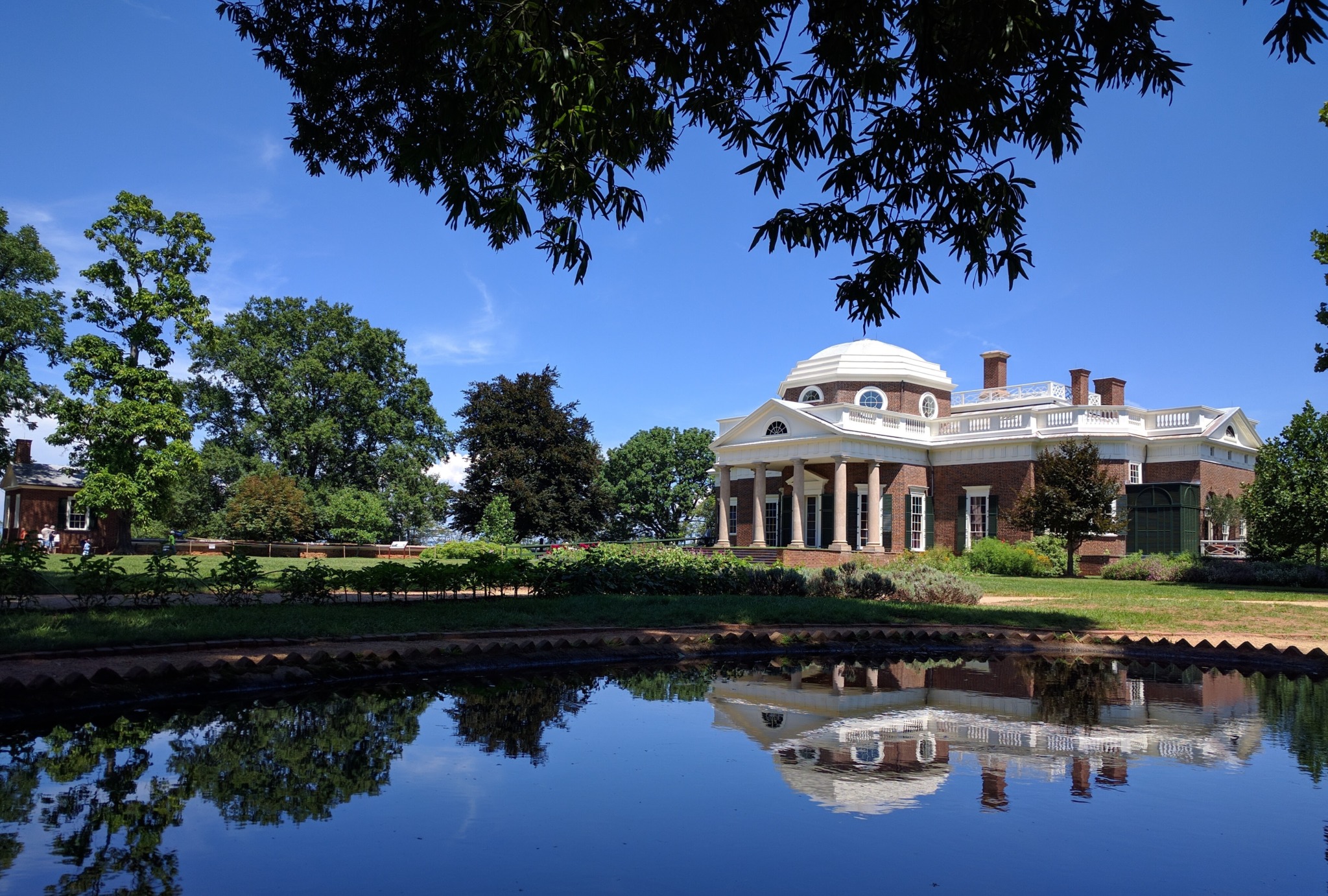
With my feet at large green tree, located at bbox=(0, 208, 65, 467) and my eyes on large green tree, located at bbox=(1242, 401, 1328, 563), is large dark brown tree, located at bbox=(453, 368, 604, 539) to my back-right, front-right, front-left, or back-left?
front-left

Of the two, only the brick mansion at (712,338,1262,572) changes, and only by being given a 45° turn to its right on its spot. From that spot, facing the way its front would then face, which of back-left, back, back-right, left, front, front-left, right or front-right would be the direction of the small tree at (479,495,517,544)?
front

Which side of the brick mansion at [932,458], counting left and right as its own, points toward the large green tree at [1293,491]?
left

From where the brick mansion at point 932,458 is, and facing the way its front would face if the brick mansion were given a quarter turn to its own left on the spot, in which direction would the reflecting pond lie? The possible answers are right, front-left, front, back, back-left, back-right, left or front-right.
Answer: front-right

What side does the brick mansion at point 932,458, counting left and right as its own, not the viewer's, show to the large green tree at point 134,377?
front

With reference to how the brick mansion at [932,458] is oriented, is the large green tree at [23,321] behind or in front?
in front

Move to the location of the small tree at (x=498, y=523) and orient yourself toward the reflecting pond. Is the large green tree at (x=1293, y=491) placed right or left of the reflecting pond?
left

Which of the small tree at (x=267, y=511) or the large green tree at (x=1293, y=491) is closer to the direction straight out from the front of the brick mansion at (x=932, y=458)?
the small tree
